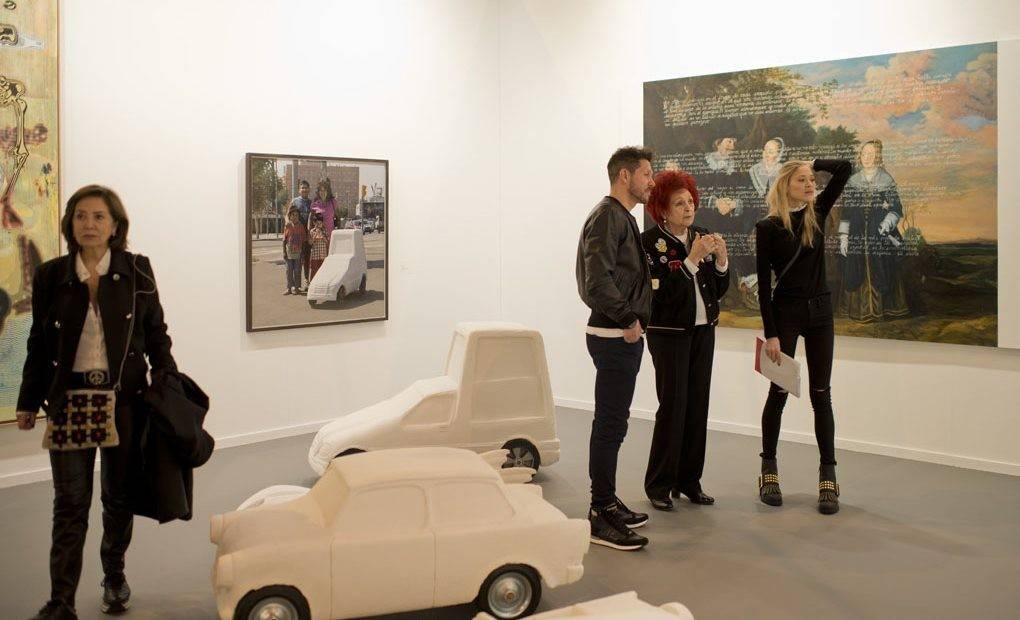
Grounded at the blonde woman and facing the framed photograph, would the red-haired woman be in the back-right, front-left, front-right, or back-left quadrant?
front-left

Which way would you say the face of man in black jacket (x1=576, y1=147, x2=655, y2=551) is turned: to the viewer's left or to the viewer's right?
to the viewer's right

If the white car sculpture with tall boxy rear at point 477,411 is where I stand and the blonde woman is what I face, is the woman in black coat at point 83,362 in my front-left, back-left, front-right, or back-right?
back-right

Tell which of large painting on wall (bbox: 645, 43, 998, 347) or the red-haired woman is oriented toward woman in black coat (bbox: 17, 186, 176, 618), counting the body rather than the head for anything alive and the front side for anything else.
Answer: the large painting on wall

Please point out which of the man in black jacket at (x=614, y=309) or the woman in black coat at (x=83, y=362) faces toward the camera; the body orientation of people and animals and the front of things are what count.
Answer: the woman in black coat

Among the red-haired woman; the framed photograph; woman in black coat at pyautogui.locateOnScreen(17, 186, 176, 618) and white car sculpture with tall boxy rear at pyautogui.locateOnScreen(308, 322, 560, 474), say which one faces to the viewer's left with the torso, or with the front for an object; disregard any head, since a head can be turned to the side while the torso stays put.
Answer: the white car sculpture with tall boxy rear

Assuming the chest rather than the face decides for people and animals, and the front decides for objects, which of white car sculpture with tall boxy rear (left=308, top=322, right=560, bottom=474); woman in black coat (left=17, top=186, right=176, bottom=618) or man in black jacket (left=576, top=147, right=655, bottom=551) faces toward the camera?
the woman in black coat

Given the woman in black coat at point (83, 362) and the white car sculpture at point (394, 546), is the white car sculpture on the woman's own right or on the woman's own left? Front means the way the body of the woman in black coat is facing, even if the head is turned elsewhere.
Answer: on the woman's own left

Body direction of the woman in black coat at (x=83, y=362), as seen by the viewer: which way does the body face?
toward the camera

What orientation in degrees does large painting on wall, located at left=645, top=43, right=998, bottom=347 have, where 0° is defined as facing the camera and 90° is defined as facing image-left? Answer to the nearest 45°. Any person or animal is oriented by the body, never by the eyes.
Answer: approximately 45°

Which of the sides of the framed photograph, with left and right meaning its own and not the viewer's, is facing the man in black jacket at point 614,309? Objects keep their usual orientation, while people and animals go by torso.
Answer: front

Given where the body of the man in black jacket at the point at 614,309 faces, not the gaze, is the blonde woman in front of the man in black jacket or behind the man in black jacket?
in front

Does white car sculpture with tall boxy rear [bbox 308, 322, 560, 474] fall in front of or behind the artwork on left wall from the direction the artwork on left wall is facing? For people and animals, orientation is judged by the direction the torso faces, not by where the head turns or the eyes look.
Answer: in front

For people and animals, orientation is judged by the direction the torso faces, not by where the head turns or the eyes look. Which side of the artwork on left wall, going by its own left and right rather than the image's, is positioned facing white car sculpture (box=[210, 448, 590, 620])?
front

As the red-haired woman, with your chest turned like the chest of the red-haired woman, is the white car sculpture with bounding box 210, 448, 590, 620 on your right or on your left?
on your right

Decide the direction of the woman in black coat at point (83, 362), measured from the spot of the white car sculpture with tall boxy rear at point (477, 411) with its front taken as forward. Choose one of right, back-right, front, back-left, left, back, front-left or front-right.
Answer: front-left

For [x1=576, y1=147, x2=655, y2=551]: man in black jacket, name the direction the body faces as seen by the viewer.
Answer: to the viewer's right

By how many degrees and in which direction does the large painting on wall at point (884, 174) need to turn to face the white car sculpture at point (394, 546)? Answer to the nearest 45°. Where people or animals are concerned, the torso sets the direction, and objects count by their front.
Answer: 0° — it already faces it

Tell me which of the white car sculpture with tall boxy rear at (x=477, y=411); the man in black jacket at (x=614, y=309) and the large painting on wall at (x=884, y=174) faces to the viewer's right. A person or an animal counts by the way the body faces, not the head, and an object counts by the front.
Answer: the man in black jacket

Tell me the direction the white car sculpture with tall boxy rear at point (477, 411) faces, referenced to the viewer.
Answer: facing to the left of the viewer
